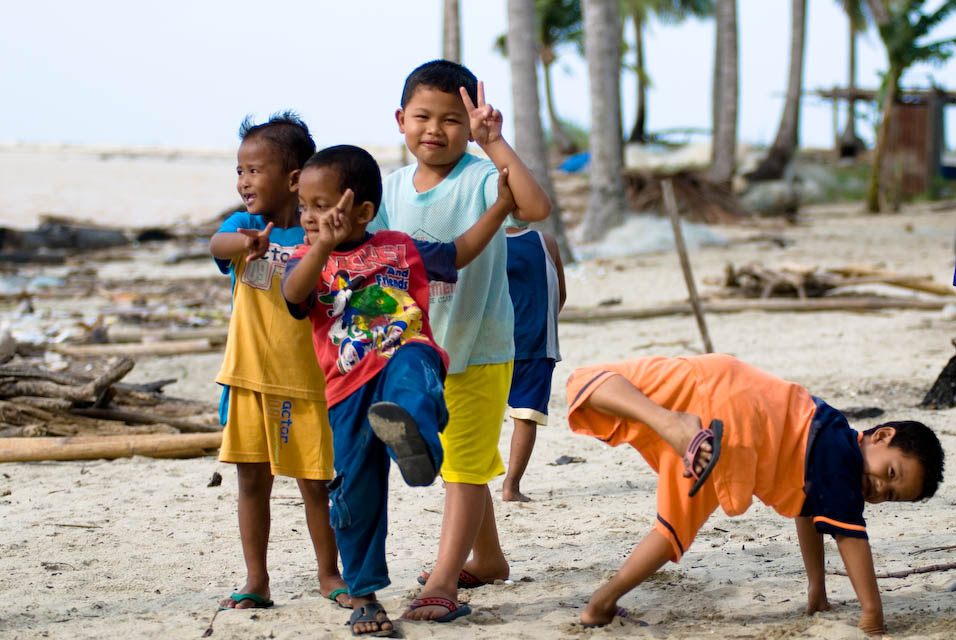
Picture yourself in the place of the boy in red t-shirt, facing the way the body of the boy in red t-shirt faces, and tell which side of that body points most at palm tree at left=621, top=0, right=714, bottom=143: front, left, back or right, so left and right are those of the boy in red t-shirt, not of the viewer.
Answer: back

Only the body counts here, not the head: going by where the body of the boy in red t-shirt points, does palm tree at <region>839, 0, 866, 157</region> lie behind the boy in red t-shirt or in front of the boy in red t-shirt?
behind

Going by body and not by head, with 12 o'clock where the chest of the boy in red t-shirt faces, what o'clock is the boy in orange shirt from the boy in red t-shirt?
The boy in orange shirt is roughly at 9 o'clock from the boy in red t-shirt.

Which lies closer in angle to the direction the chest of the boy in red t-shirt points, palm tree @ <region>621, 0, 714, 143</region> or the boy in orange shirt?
the boy in orange shirt

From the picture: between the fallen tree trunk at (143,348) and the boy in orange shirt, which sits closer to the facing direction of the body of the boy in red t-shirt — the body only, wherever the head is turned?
the boy in orange shirt

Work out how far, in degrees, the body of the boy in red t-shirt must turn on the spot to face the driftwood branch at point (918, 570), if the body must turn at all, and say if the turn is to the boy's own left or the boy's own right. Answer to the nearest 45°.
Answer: approximately 90° to the boy's own left

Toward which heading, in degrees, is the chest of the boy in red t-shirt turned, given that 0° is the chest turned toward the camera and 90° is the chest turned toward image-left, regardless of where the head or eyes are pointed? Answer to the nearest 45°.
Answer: approximately 0°

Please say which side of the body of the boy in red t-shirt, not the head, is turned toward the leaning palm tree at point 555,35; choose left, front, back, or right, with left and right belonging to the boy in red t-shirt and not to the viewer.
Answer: back

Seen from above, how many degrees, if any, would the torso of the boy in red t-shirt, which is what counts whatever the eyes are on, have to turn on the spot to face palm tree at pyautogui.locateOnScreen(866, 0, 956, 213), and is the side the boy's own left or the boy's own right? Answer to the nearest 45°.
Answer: approximately 135° to the boy's own left

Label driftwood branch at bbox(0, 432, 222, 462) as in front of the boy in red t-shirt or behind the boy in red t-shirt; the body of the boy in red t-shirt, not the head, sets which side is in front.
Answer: behind
